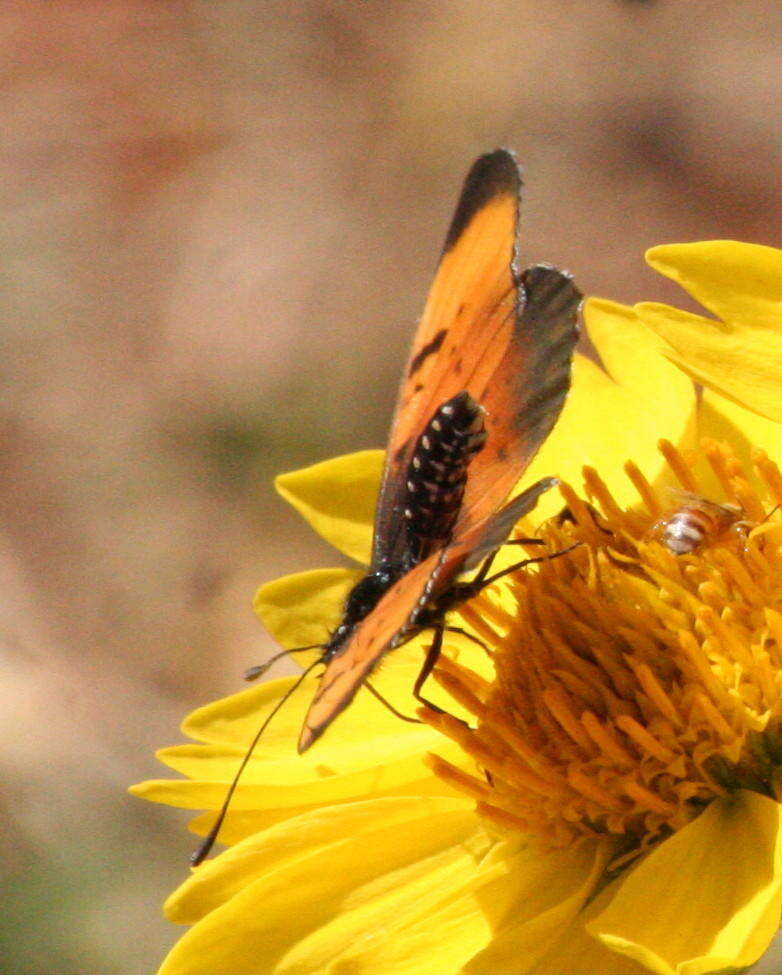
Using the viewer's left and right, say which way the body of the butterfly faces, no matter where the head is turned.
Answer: facing the viewer and to the left of the viewer

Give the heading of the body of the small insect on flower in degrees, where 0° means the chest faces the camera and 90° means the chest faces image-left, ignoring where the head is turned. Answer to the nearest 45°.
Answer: approximately 270°

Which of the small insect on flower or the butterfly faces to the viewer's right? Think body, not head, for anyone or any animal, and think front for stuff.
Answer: the small insect on flower

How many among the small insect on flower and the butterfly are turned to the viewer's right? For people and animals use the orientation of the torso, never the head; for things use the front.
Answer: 1
